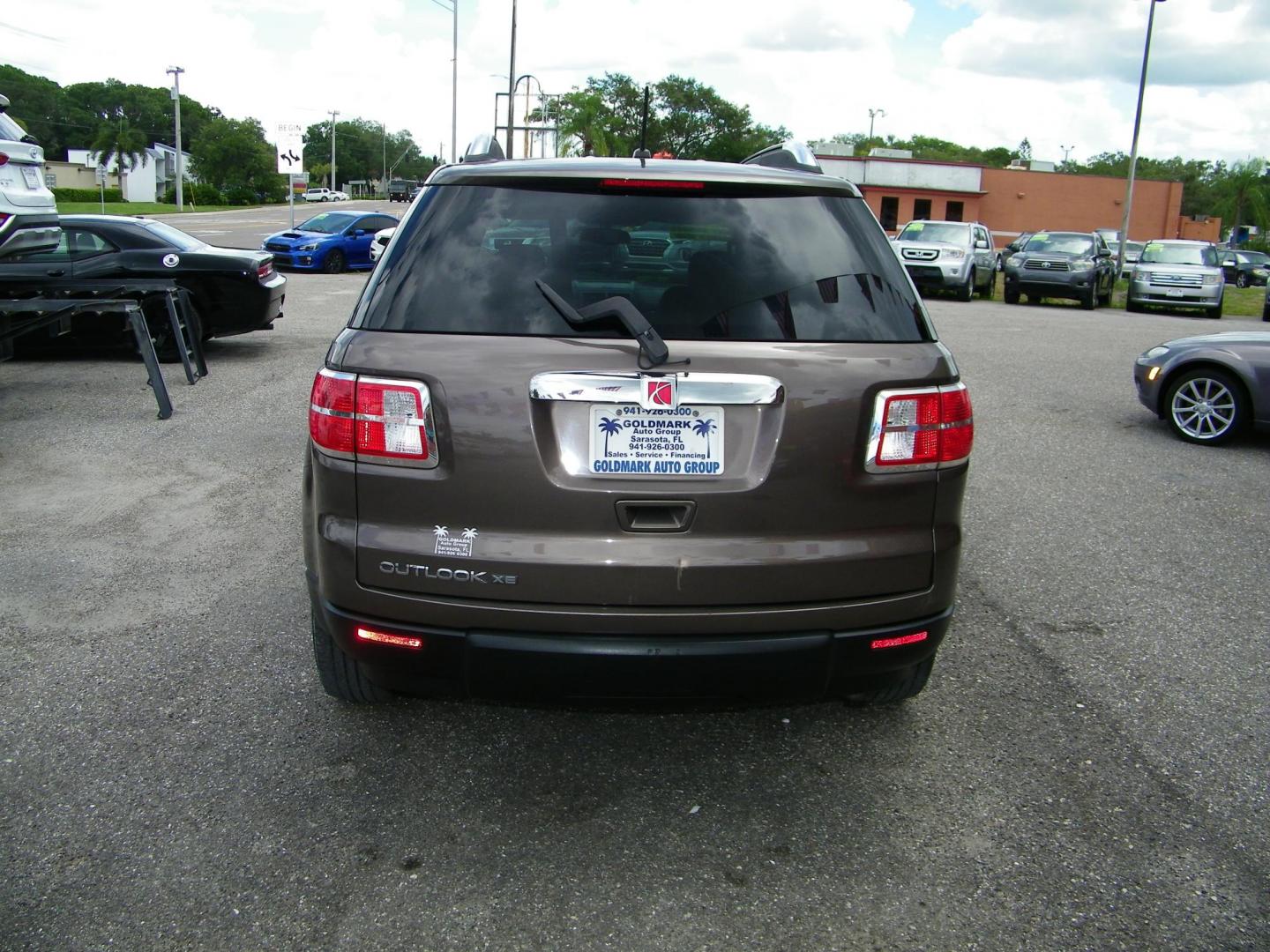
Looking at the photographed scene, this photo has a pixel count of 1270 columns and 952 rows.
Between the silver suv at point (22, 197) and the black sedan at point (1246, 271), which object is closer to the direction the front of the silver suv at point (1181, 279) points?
the silver suv

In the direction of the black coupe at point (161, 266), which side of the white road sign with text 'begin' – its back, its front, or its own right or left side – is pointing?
front

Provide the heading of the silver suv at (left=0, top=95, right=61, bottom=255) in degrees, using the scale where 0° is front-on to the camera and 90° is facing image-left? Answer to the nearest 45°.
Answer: approximately 135°

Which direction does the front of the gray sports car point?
to the viewer's left

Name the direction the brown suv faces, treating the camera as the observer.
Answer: facing away from the viewer

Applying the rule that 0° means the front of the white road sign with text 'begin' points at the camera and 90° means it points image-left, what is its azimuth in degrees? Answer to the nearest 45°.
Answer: approximately 0°

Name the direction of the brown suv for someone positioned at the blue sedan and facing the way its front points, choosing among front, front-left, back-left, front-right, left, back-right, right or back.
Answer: front-left

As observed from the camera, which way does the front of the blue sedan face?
facing the viewer and to the left of the viewer

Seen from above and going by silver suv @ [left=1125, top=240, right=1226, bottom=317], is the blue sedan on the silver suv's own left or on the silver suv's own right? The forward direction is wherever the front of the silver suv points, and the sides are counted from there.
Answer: on the silver suv's own right

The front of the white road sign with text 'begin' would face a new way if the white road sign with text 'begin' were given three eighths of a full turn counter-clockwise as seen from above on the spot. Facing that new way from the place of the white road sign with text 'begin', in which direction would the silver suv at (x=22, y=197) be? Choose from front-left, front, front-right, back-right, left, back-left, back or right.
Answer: back-right

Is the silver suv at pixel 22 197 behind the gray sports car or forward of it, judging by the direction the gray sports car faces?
forward

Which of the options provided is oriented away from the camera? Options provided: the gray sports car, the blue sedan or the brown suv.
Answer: the brown suv

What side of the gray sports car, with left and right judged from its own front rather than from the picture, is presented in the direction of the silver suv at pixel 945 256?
right

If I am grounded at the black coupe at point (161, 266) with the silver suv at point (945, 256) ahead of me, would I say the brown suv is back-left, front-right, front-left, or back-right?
back-right
